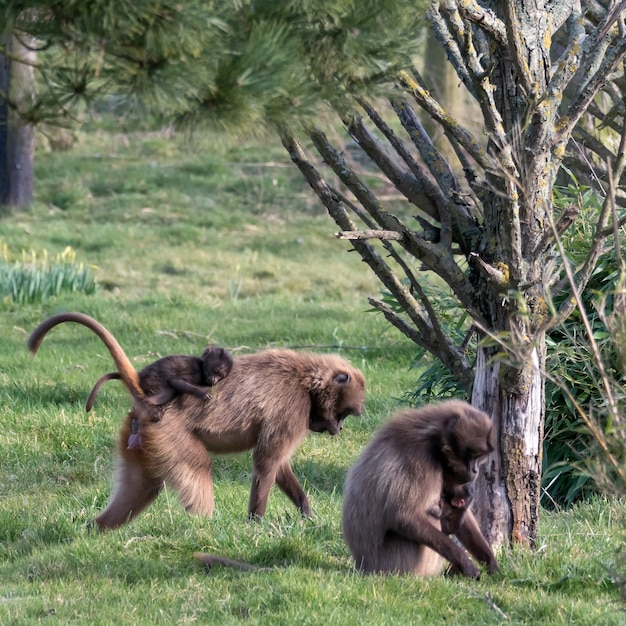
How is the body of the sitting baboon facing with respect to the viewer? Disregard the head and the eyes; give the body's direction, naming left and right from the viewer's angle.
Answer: facing to the right of the viewer

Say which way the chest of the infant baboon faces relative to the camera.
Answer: to the viewer's right

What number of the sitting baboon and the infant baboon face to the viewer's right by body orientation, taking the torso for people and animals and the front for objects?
2

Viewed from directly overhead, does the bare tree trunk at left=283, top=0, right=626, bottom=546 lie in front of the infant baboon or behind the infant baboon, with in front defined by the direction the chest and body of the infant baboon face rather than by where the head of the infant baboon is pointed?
in front

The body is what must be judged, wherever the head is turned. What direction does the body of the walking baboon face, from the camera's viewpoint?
to the viewer's right

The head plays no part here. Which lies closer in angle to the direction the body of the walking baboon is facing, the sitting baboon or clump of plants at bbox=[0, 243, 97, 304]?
the sitting baboon

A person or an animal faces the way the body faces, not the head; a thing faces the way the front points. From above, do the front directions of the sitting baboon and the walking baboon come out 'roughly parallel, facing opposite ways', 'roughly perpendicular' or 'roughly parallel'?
roughly parallel

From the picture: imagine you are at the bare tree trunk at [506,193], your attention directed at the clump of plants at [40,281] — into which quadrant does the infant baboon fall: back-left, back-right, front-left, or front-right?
front-left

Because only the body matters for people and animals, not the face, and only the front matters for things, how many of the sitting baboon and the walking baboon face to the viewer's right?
2

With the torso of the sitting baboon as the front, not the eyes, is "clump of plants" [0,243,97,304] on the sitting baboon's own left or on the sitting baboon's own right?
on the sitting baboon's own left

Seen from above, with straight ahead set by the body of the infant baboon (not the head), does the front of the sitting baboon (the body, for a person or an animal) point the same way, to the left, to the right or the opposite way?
the same way
